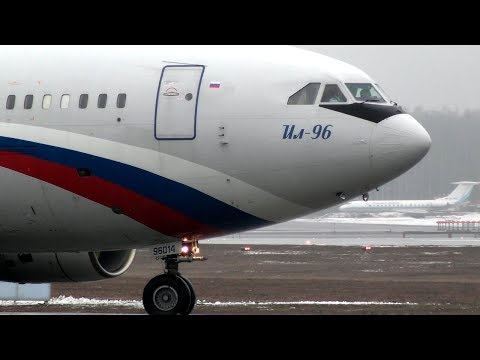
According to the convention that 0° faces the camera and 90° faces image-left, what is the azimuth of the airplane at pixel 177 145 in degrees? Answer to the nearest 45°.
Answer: approximately 270°
